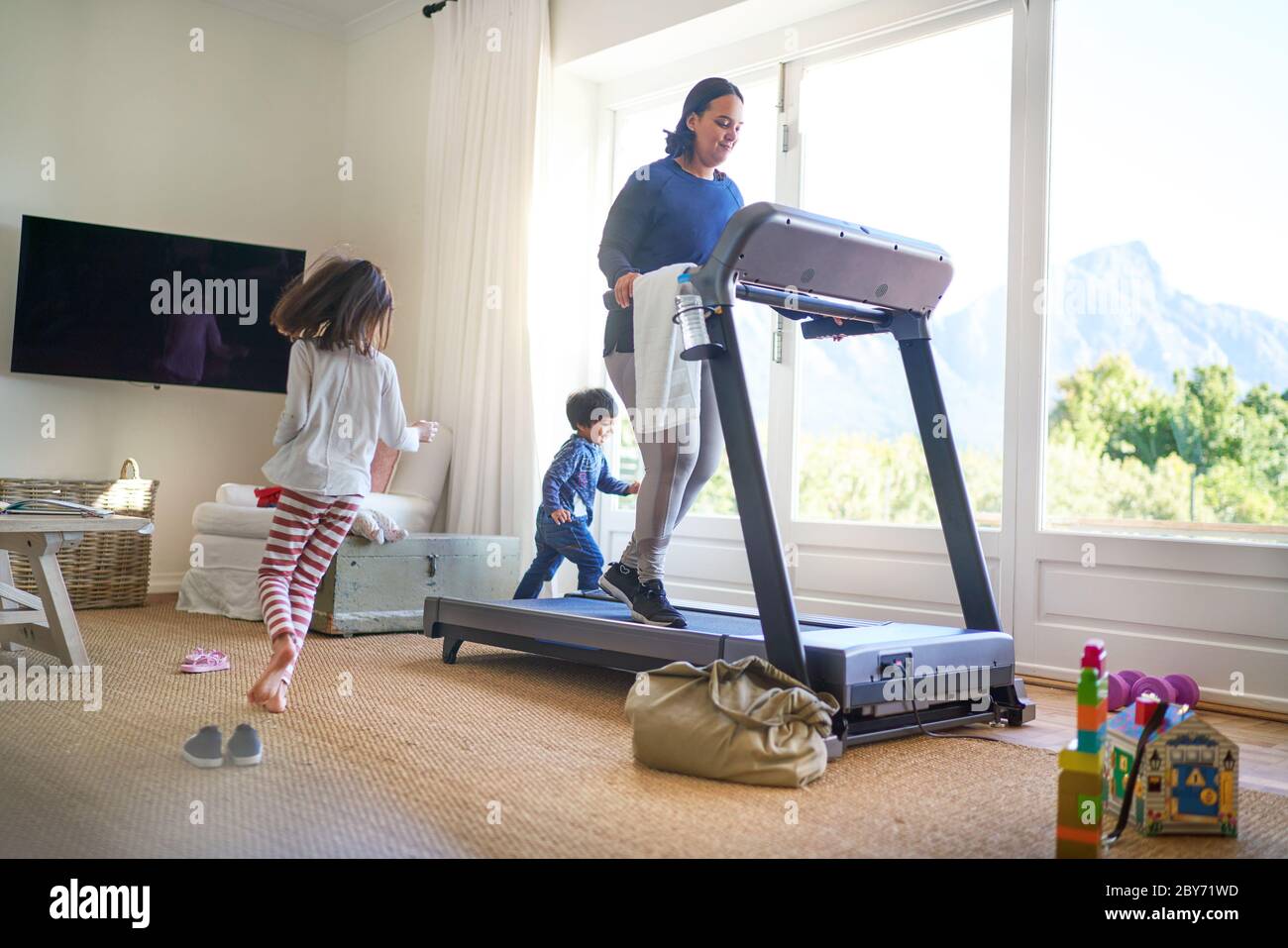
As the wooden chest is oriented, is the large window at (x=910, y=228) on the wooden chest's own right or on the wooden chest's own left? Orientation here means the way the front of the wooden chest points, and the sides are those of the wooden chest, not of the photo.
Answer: on the wooden chest's own left

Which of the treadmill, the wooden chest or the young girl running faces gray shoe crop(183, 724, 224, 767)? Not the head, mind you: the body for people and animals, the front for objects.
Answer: the wooden chest

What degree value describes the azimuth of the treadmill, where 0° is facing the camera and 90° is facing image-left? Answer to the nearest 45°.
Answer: approximately 315°

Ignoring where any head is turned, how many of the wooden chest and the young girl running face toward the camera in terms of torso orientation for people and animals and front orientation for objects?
1

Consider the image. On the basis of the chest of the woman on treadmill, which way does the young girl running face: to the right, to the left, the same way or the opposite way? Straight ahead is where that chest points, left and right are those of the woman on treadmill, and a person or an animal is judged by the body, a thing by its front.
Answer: to the left

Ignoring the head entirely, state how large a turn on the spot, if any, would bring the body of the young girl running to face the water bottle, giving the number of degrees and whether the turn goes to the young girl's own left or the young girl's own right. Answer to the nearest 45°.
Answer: approximately 90° to the young girl's own right

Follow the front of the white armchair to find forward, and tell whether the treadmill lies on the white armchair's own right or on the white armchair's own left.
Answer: on the white armchair's own left

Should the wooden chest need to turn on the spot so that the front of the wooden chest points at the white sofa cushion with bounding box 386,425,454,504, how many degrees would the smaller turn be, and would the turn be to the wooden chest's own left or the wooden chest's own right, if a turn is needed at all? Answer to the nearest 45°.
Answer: approximately 180°

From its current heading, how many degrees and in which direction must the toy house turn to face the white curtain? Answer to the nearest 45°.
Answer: approximately 135° to its right

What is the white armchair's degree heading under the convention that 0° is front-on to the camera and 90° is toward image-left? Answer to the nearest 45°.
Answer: approximately 45°

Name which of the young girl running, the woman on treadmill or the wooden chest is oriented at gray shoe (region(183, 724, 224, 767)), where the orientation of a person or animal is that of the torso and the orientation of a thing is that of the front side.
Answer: the wooden chest

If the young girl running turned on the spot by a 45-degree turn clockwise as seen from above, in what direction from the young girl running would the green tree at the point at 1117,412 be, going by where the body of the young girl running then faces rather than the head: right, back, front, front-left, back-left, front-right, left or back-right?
front

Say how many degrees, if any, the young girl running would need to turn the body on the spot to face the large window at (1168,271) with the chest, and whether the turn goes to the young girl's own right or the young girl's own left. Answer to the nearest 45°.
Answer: approximately 45° to the young girl's own right

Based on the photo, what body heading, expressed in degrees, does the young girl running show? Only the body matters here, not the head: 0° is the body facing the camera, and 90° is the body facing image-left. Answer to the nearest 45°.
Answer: approximately 225°

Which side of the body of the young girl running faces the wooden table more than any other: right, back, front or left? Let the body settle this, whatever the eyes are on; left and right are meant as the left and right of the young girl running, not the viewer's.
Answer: left

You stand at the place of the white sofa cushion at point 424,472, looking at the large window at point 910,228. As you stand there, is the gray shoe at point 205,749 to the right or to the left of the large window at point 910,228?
right

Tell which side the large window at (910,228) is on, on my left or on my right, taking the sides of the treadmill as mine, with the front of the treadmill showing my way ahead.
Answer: on my left

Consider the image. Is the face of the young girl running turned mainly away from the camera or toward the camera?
away from the camera

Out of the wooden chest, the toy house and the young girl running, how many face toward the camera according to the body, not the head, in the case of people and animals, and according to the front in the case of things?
2
